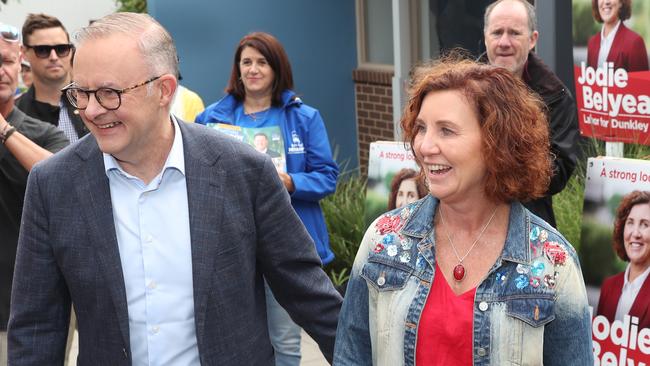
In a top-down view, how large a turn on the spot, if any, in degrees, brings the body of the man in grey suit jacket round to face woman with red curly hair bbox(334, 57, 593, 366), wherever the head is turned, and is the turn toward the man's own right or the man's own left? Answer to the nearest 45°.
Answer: approximately 45° to the man's own left

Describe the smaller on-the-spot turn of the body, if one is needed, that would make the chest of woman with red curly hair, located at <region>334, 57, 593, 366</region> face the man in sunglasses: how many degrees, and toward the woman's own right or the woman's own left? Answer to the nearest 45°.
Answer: approximately 135° to the woman's own right

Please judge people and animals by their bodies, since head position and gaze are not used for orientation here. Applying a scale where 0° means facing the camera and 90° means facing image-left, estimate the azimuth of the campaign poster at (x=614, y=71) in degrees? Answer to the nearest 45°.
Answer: approximately 0°

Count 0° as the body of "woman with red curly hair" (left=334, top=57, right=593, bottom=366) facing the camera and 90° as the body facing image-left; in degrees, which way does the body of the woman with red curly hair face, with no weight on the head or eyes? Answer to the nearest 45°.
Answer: approximately 0°

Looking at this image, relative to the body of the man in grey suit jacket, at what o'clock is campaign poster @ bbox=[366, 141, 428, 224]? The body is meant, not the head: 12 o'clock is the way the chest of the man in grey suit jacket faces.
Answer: The campaign poster is roughly at 7 o'clock from the man in grey suit jacket.

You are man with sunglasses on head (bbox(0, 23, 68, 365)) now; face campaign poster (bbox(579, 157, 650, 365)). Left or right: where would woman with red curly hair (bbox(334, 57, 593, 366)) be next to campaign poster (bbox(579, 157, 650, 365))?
right
